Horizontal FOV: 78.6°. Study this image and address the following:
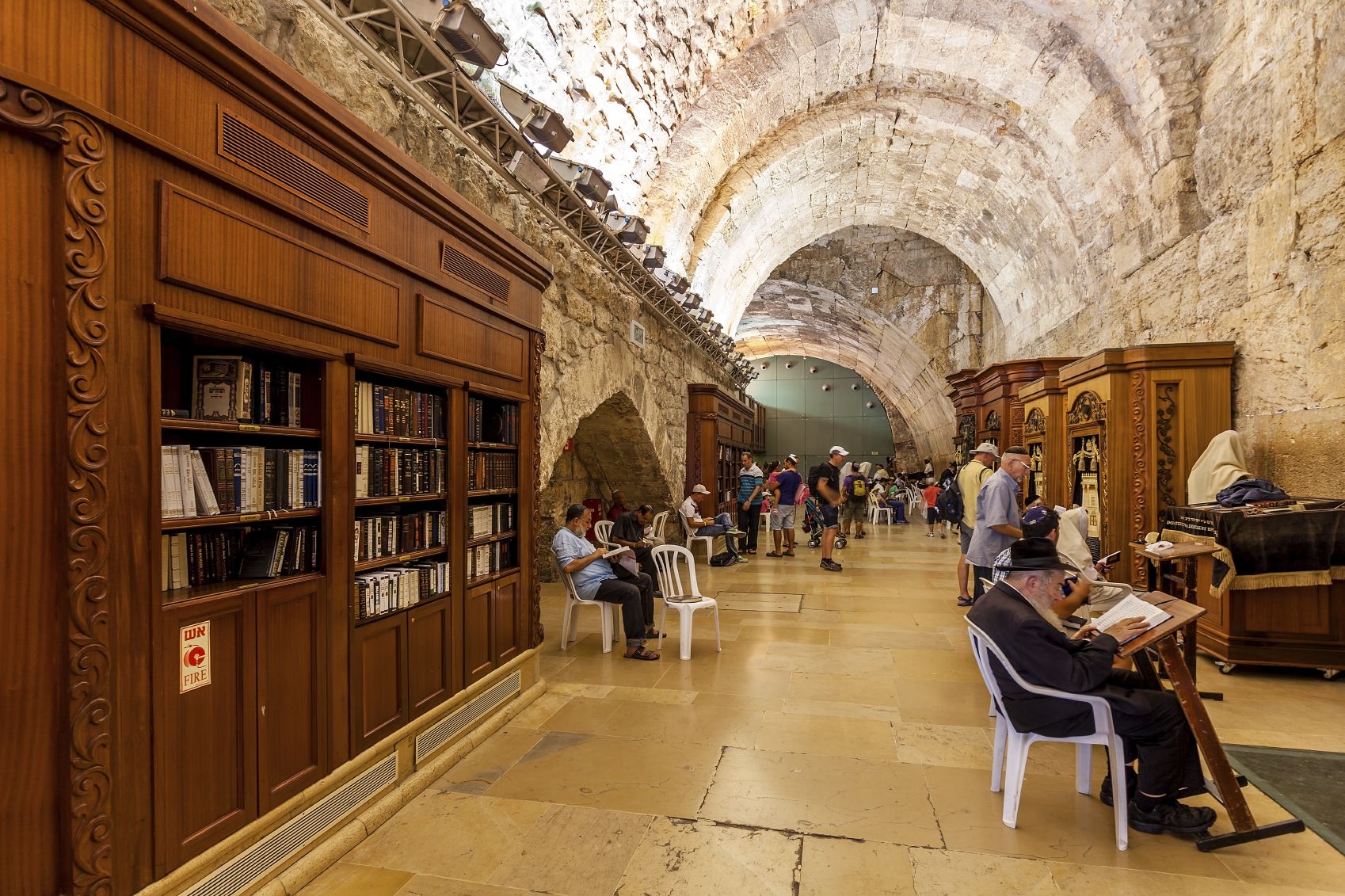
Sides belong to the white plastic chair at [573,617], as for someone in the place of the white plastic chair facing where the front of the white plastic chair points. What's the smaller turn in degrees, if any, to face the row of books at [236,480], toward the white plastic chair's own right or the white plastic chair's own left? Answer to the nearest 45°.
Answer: approximately 90° to the white plastic chair's own right

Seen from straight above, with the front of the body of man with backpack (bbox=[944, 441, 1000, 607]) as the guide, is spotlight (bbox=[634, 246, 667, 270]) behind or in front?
behind

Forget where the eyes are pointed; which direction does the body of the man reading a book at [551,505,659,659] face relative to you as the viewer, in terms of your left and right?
facing to the right of the viewer

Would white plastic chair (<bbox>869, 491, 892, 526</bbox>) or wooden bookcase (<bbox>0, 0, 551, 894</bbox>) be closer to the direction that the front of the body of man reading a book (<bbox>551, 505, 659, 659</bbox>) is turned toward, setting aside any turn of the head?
the white plastic chair

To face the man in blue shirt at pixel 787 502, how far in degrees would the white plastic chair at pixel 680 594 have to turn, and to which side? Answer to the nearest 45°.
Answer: approximately 135° to its left

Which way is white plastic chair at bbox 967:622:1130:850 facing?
to the viewer's right

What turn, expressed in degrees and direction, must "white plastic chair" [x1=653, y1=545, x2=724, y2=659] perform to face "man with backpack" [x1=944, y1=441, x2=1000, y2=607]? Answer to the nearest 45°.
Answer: approximately 90° to its left

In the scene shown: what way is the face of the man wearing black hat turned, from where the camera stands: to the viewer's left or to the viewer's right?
to the viewer's right

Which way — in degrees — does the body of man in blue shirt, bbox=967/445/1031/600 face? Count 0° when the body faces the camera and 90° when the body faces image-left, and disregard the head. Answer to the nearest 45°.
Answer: approximately 270°
